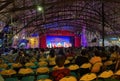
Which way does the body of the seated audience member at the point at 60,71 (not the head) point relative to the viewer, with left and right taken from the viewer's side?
facing away from the viewer
